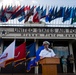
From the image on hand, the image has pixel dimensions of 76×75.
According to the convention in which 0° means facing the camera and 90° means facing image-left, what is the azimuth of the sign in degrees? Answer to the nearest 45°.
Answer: approximately 0°

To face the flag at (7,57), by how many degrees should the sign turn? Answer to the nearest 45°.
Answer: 0° — it already faces it

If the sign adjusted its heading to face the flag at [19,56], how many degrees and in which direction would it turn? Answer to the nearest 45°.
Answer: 0° — it already faces it

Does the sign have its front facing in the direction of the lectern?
yes

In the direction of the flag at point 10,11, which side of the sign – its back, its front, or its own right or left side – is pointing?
right

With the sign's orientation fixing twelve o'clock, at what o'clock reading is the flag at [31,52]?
The flag is roughly at 12 o'clock from the sign.
